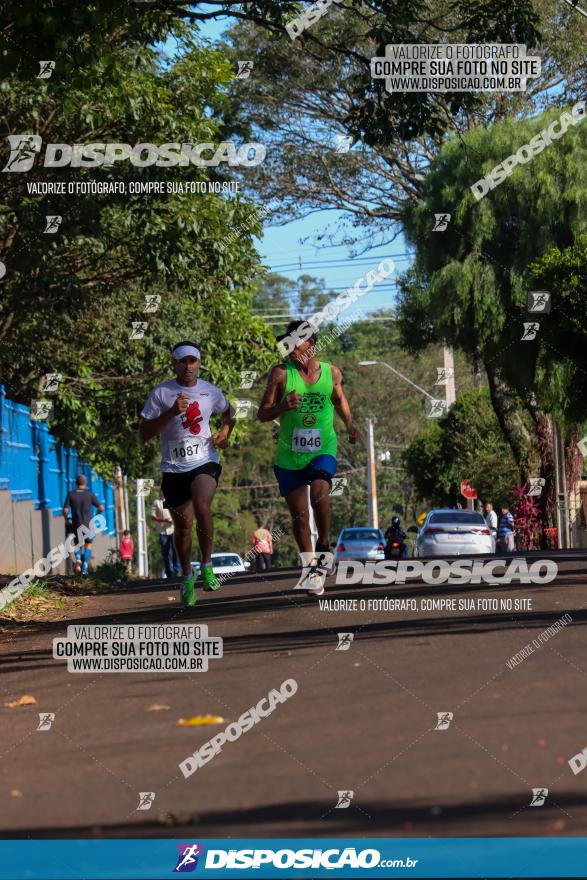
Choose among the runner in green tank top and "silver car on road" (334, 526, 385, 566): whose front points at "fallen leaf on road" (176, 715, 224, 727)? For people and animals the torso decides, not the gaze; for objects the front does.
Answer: the runner in green tank top

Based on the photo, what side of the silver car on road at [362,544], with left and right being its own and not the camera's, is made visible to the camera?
back

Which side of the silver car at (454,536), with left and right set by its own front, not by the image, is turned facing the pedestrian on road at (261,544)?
left

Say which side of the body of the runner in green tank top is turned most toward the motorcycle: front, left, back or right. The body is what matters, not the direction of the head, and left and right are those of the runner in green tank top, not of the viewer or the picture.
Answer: back

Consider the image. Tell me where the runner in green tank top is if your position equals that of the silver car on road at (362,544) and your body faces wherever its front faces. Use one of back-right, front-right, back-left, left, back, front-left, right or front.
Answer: back

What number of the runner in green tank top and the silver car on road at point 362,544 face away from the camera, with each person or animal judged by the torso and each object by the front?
1

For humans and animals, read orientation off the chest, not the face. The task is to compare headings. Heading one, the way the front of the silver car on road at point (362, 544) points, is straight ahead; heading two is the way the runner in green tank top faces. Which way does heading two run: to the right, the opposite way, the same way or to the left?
the opposite way

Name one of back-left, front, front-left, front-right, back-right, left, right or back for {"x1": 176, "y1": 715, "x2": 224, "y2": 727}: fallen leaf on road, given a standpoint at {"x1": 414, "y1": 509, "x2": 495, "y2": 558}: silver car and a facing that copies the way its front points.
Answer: back

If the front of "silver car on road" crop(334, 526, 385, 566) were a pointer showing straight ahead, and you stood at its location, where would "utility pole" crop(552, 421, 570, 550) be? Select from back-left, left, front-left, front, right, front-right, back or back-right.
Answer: back-right

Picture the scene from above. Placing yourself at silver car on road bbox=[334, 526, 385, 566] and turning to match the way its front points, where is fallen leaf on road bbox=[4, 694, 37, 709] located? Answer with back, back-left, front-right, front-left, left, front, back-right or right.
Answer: back

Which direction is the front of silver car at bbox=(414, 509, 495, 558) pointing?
away from the camera

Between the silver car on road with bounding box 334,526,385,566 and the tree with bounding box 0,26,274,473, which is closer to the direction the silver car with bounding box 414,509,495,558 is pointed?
the silver car on road
